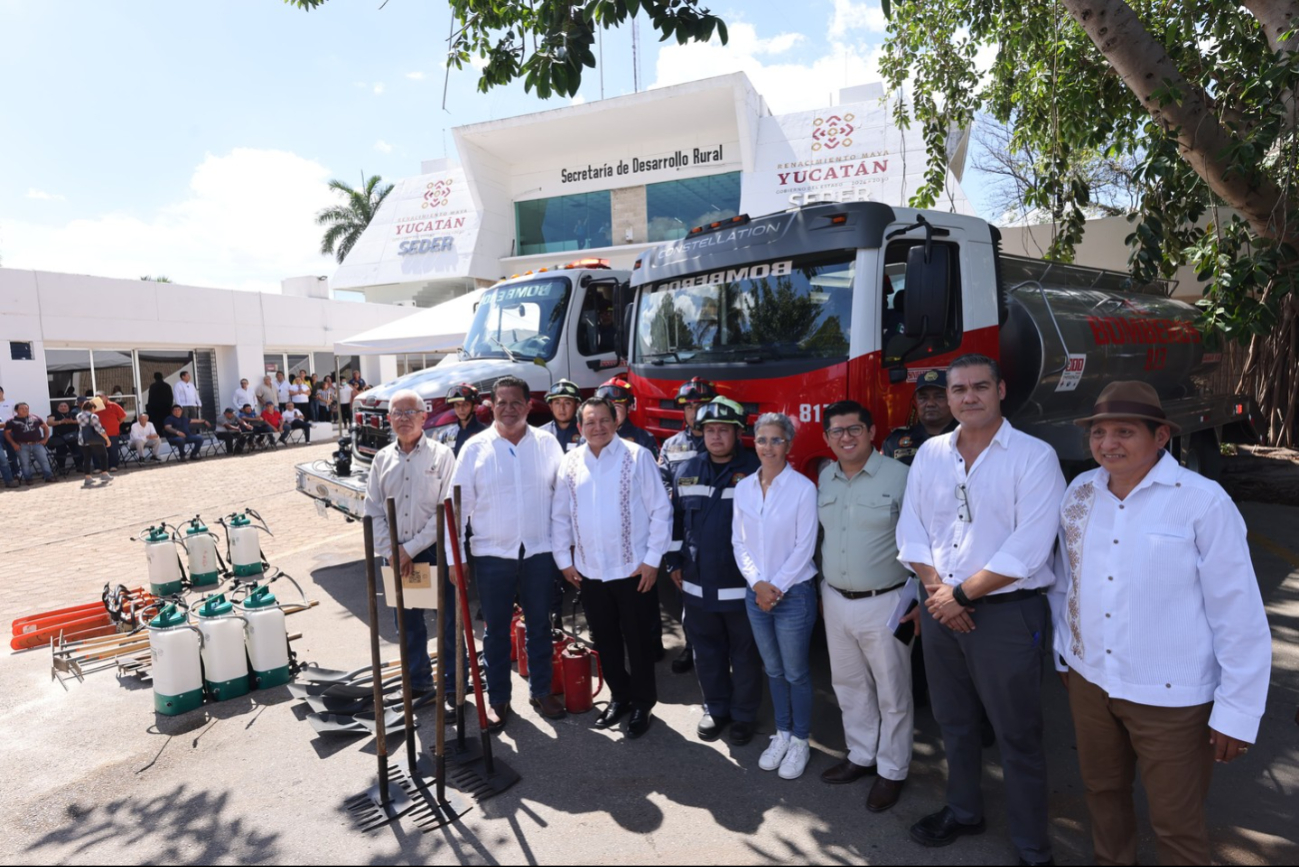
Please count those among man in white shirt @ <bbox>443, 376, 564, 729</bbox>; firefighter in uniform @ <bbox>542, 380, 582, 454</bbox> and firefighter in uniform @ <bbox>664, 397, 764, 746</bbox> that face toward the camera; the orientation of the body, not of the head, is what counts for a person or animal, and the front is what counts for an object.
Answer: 3

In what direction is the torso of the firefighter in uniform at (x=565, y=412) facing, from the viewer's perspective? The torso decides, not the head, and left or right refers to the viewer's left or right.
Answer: facing the viewer

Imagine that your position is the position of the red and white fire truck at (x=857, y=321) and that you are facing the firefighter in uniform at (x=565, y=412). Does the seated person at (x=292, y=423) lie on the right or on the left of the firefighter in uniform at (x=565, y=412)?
right

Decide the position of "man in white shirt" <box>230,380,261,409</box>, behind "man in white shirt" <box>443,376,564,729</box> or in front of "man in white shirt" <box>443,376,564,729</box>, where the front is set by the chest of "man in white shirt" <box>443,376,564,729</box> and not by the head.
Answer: behind

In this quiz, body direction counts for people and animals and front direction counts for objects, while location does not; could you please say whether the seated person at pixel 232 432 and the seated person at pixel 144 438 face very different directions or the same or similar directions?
same or similar directions

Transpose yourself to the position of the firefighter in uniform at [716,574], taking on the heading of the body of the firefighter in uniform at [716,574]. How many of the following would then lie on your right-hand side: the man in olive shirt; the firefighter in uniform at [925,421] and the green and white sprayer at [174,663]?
1

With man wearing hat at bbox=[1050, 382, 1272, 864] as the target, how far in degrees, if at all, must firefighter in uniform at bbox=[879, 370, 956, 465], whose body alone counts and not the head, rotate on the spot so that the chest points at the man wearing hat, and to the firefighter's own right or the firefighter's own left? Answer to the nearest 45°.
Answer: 0° — they already face them

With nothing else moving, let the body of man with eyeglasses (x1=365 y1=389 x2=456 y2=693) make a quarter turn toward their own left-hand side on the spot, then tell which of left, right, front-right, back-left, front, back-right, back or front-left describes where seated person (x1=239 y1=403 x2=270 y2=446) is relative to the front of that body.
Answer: left

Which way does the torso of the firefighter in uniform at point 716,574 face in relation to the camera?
toward the camera

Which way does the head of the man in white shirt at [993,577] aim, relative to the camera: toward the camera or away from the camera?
toward the camera

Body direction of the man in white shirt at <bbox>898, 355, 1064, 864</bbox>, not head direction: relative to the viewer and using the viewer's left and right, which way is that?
facing the viewer and to the left of the viewer

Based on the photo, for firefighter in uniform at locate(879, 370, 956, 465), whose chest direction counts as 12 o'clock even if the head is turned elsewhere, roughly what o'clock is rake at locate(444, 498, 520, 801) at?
The rake is roughly at 2 o'clock from the firefighter in uniform.

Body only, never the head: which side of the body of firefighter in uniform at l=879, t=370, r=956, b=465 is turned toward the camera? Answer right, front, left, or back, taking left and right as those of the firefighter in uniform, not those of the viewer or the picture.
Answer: front

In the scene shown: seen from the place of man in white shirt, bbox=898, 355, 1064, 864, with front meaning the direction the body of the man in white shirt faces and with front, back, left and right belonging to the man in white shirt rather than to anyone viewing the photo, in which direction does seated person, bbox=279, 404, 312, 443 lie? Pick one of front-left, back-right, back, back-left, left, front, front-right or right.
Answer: right

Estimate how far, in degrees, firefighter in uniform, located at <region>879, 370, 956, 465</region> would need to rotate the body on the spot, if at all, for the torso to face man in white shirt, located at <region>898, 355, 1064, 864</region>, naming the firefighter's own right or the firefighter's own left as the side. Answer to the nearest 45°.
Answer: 0° — they already face them

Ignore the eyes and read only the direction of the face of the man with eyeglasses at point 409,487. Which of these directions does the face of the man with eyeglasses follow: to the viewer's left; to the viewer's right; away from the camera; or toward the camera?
toward the camera

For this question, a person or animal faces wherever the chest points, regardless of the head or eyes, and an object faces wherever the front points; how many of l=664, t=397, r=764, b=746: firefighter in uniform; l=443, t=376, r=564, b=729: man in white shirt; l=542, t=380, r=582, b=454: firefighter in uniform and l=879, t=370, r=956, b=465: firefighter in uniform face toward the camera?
4

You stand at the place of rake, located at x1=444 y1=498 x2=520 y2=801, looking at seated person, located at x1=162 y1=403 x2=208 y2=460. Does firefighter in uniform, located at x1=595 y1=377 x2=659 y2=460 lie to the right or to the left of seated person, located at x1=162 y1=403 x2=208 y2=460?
right

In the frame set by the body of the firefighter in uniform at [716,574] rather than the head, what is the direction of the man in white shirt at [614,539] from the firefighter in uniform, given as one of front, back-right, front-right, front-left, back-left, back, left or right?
right

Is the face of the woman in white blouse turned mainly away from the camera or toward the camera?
toward the camera

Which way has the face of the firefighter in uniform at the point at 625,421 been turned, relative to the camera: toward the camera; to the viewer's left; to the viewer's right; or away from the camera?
toward the camera

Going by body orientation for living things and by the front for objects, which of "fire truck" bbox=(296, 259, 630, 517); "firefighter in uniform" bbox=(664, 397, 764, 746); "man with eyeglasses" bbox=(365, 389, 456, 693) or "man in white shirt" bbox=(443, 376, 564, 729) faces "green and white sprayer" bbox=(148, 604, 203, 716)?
the fire truck

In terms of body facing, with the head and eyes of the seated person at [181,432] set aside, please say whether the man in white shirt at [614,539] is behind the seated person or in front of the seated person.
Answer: in front
